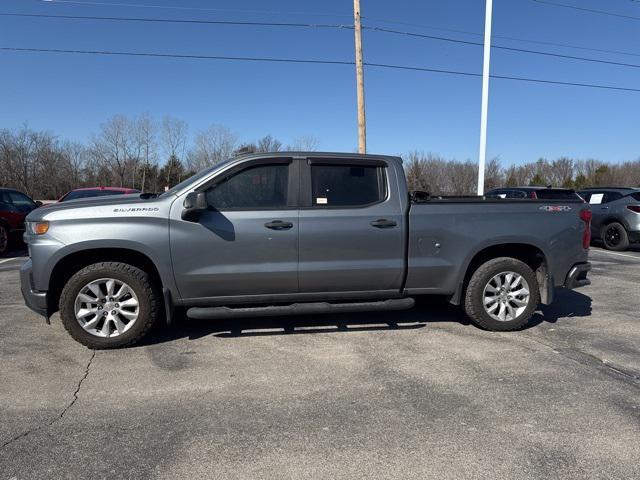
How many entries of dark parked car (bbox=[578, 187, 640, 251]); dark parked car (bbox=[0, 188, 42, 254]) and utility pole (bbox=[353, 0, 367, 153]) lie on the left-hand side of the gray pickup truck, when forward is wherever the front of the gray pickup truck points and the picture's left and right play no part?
0

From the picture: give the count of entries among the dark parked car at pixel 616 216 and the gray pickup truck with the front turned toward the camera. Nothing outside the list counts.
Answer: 0

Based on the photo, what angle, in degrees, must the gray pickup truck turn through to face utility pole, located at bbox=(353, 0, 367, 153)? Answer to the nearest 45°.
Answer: approximately 90° to its right

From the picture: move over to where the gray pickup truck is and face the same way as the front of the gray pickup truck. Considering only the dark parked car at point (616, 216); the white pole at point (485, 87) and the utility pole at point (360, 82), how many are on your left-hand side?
0

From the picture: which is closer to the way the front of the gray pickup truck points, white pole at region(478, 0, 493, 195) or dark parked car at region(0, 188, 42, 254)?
the dark parked car

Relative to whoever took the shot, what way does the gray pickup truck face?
facing to the left of the viewer

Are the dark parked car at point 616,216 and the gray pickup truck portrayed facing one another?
no

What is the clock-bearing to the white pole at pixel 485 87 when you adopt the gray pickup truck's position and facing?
The white pole is roughly at 4 o'clock from the gray pickup truck.

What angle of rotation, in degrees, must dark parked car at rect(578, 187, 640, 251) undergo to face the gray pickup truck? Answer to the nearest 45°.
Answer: approximately 135° to its left

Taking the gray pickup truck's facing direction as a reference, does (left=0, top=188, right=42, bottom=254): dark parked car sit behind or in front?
in front

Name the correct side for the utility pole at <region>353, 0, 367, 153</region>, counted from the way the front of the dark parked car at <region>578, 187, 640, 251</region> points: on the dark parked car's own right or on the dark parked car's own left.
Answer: on the dark parked car's own left

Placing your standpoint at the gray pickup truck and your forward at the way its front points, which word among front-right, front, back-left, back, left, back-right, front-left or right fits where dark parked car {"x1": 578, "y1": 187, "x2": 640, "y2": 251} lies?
back-right
